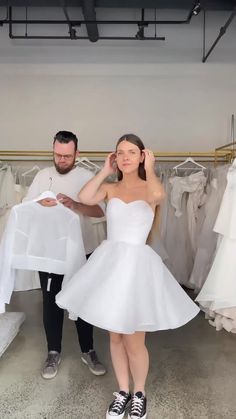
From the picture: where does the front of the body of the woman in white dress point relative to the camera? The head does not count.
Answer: toward the camera

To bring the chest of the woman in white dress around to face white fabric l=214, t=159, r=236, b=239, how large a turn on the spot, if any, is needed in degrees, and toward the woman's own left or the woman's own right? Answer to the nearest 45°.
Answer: approximately 135° to the woman's own left

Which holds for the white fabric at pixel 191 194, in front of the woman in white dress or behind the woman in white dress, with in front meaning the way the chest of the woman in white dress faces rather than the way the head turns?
behind

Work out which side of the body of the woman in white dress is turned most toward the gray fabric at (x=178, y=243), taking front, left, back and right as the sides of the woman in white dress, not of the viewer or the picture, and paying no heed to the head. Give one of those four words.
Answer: back

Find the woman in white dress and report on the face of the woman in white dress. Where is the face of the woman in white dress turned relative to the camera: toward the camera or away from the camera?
toward the camera

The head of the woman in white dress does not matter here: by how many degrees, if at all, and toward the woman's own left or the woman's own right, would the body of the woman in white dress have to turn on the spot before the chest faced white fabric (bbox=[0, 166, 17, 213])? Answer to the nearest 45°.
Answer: approximately 135° to the woman's own right
